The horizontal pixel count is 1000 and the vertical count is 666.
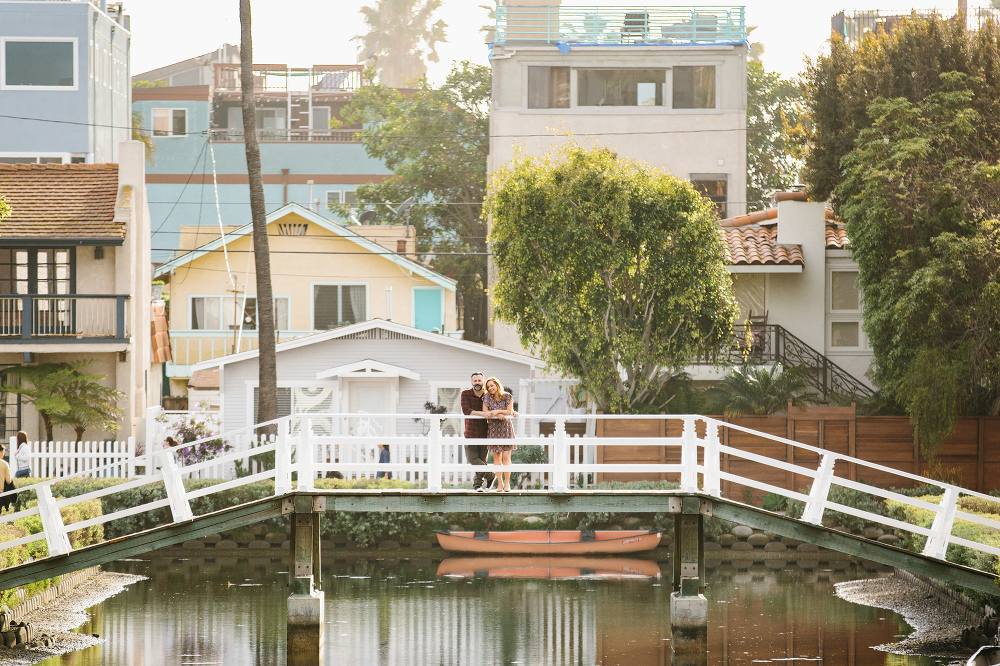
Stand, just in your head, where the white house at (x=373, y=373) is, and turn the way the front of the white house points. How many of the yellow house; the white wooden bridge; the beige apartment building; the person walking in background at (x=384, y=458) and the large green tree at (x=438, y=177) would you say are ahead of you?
2

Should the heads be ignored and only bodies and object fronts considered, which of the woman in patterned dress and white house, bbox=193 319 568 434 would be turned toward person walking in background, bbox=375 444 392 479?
the white house

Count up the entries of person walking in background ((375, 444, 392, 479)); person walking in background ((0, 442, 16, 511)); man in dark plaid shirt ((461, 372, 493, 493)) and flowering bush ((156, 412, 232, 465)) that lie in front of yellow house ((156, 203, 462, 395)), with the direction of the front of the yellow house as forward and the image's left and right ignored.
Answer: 4

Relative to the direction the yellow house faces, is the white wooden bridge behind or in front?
in front

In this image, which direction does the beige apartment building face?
toward the camera

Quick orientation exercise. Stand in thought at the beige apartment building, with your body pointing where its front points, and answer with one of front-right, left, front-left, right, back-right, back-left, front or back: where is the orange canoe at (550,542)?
front

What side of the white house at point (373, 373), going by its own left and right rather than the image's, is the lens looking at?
front

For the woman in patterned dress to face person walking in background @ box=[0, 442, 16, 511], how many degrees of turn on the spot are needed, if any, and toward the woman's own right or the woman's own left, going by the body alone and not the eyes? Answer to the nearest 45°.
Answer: approximately 90° to the woman's own right

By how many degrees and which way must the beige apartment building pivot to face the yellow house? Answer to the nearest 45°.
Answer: approximately 90° to its right

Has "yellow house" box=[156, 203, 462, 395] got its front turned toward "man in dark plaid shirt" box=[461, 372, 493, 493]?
yes

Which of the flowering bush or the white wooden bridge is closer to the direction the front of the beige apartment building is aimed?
the white wooden bridge
